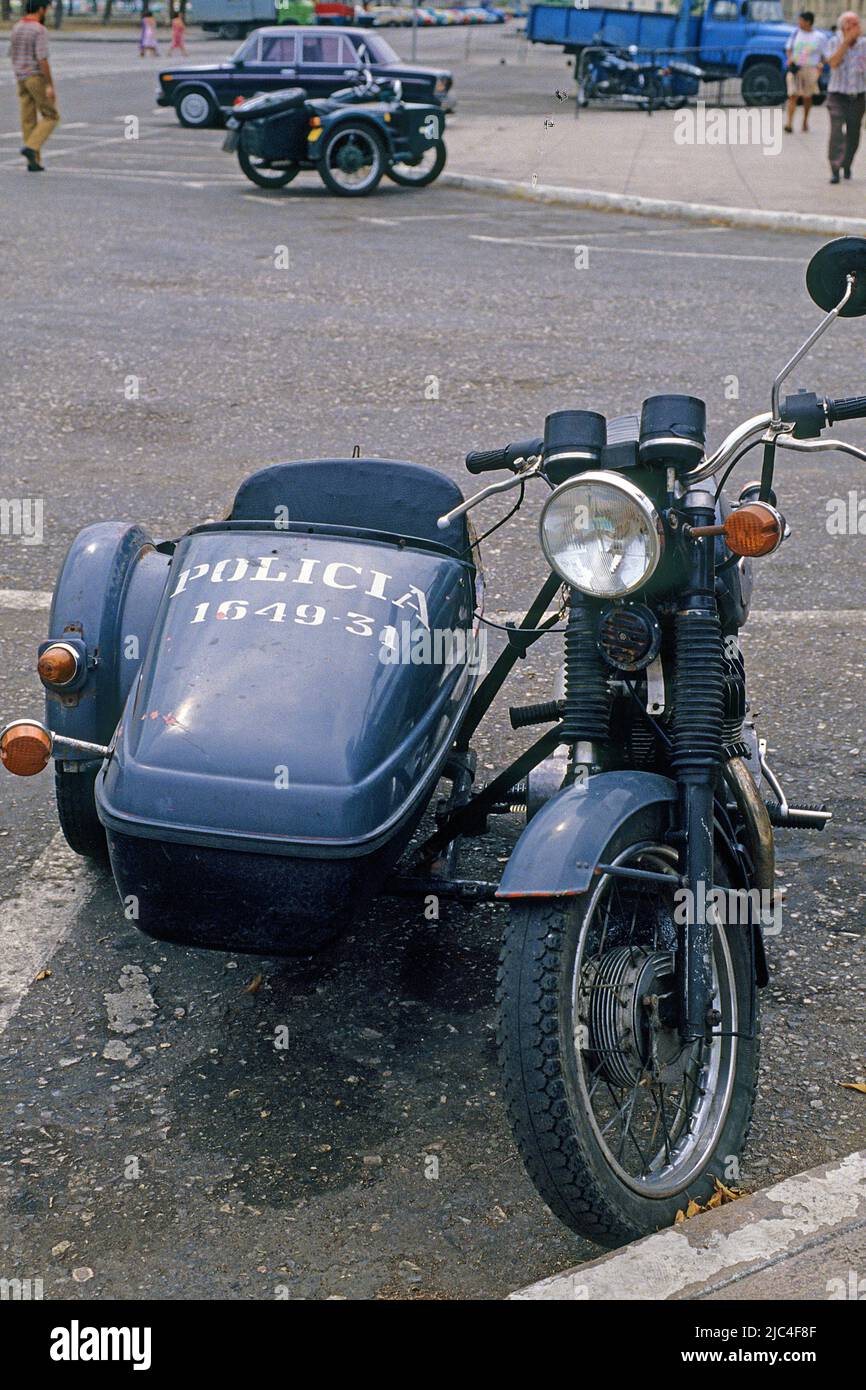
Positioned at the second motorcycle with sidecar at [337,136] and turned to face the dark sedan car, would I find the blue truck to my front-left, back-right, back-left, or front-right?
front-right

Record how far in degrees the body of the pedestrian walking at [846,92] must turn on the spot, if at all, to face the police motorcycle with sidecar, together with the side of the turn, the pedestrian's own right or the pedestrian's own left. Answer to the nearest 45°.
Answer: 0° — they already face it

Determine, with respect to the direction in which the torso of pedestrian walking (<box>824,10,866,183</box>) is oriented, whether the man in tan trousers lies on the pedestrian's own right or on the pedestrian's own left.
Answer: on the pedestrian's own right

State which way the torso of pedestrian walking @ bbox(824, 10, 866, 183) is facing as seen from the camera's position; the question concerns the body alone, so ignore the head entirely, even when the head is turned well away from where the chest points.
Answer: toward the camera

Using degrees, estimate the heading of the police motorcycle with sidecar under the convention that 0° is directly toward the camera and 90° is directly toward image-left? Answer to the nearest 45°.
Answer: approximately 45°

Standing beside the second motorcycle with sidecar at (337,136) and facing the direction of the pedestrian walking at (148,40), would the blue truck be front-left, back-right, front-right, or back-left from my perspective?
front-right

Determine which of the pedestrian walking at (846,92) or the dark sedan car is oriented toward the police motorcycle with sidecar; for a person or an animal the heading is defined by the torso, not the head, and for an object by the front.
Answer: the pedestrian walking

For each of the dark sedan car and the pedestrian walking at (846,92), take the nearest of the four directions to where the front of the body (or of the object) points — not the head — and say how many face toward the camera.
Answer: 1
